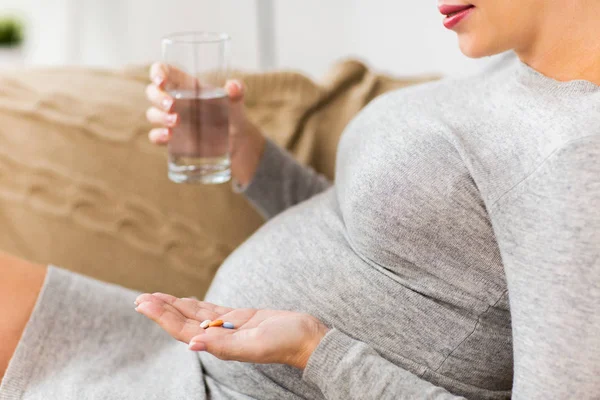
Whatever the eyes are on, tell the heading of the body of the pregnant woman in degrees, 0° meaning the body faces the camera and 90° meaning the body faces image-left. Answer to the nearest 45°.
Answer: approximately 90°
